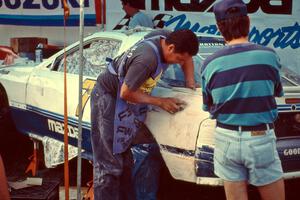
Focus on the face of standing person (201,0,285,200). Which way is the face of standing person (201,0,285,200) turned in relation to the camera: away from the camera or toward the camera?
away from the camera

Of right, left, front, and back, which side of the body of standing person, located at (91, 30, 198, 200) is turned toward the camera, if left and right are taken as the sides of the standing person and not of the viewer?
right

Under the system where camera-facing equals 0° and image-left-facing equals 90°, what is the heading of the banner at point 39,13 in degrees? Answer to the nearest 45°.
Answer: approximately 0°

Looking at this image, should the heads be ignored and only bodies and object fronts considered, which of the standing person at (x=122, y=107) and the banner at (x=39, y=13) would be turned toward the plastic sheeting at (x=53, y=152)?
the banner

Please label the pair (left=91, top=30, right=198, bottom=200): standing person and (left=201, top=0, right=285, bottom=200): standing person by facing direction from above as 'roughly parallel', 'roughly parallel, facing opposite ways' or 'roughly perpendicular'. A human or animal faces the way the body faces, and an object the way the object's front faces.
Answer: roughly perpendicular

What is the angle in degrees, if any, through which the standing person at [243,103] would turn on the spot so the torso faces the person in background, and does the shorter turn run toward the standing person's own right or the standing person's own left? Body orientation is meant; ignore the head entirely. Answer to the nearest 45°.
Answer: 0° — they already face them

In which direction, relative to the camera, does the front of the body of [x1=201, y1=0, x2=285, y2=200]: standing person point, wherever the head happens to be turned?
away from the camera

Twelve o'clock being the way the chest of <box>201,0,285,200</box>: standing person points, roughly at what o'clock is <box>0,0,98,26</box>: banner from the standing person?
The banner is roughly at 11 o'clock from the standing person.
